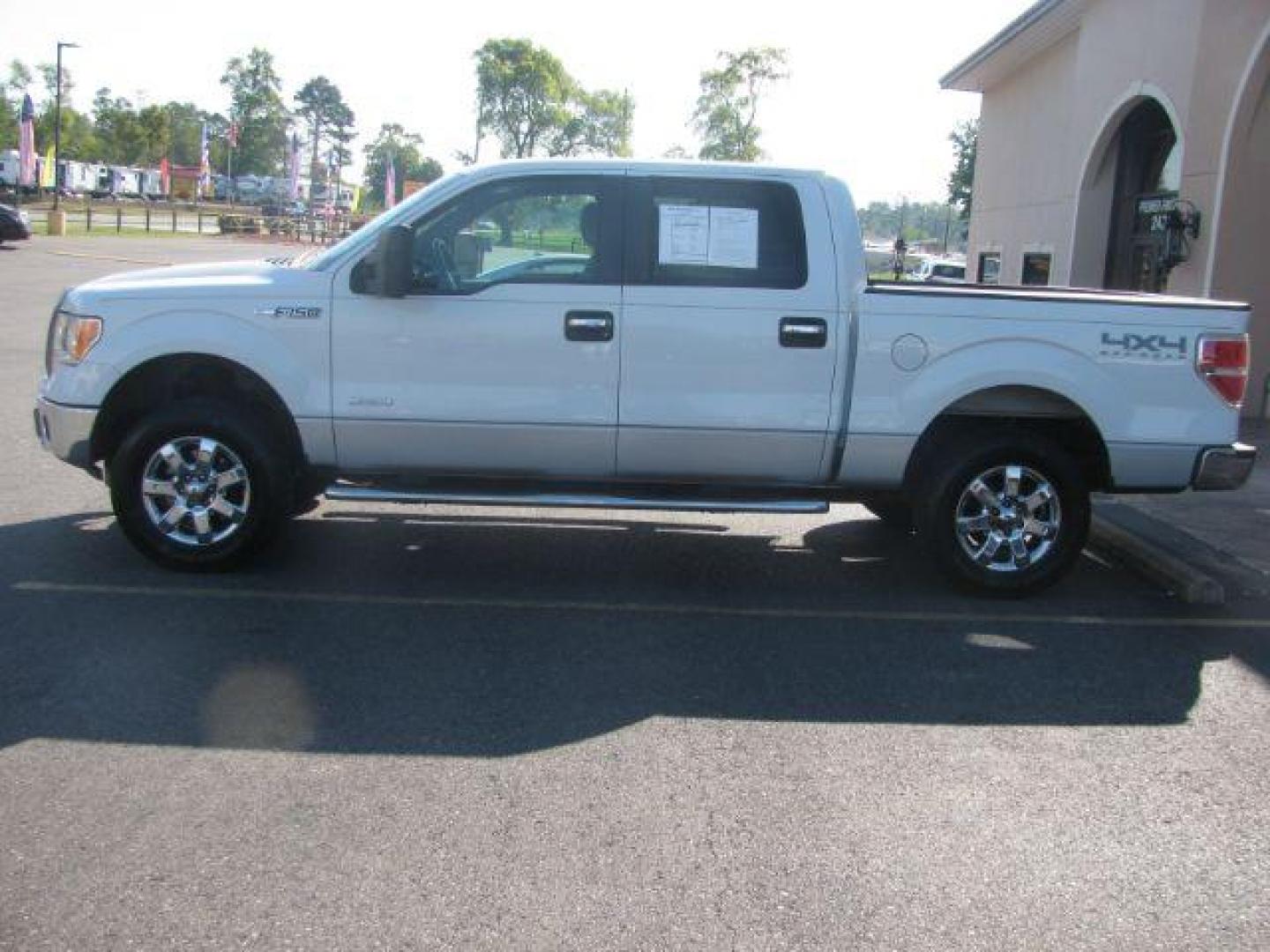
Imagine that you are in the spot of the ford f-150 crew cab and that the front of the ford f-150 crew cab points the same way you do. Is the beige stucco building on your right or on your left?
on your right

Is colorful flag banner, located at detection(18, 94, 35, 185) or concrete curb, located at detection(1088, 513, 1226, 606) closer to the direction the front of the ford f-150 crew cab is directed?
the colorful flag banner

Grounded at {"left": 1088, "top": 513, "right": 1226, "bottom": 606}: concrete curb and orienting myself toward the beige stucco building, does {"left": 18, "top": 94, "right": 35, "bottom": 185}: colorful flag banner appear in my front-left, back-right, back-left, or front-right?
front-left

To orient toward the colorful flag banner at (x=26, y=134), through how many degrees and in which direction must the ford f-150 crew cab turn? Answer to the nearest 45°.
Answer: approximately 45° to its right

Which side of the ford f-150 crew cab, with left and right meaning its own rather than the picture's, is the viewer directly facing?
left

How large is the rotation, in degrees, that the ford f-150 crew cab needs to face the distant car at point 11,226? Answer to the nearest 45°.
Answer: approximately 45° to its right

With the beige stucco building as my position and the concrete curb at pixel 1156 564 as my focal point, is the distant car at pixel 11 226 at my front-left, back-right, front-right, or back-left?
back-right

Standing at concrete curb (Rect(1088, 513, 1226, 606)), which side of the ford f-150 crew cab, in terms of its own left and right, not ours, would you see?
back
